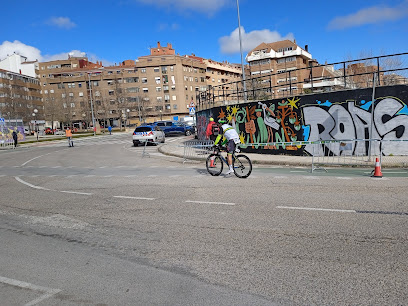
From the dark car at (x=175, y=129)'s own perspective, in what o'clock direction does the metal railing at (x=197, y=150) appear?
The metal railing is roughly at 3 o'clock from the dark car.

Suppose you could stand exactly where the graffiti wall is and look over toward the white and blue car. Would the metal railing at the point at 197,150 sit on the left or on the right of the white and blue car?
left
